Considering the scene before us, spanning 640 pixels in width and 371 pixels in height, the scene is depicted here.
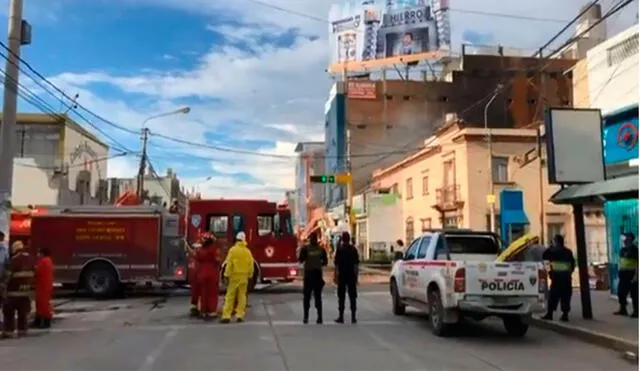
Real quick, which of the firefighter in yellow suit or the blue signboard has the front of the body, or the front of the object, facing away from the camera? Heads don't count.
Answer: the firefighter in yellow suit

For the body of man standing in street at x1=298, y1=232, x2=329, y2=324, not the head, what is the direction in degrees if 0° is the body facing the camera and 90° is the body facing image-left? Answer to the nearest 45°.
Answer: approximately 180°

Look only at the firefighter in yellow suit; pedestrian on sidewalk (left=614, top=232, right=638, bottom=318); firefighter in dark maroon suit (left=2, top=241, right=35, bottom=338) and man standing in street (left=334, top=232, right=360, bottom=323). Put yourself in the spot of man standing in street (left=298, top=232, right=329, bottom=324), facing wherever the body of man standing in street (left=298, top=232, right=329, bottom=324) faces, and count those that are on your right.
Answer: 2

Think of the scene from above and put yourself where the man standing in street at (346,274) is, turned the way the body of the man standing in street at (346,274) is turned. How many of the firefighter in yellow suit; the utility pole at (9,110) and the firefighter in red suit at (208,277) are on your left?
3

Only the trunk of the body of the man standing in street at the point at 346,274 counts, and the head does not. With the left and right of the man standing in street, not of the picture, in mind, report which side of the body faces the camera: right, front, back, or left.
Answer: back

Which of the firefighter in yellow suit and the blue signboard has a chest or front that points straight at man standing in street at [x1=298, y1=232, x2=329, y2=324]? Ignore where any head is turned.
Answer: the blue signboard

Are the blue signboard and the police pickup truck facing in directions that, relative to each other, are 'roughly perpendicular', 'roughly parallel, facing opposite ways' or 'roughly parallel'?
roughly perpendicular

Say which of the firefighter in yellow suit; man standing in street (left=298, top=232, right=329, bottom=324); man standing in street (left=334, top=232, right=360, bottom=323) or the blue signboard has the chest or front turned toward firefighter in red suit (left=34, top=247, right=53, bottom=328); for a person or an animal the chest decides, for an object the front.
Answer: the blue signboard

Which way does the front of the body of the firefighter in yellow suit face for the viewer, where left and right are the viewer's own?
facing away from the viewer

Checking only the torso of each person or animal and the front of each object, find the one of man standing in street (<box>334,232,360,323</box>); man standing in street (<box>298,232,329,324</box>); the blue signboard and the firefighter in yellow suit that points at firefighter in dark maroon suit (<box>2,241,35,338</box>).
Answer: the blue signboard

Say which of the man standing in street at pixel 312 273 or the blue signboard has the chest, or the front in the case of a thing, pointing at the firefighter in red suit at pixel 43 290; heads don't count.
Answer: the blue signboard

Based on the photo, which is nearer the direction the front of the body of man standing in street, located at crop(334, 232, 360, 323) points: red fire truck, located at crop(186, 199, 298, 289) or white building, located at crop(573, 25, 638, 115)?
the red fire truck

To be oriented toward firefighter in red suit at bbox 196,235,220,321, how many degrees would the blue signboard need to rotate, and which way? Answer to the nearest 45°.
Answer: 0° — it already faces them
